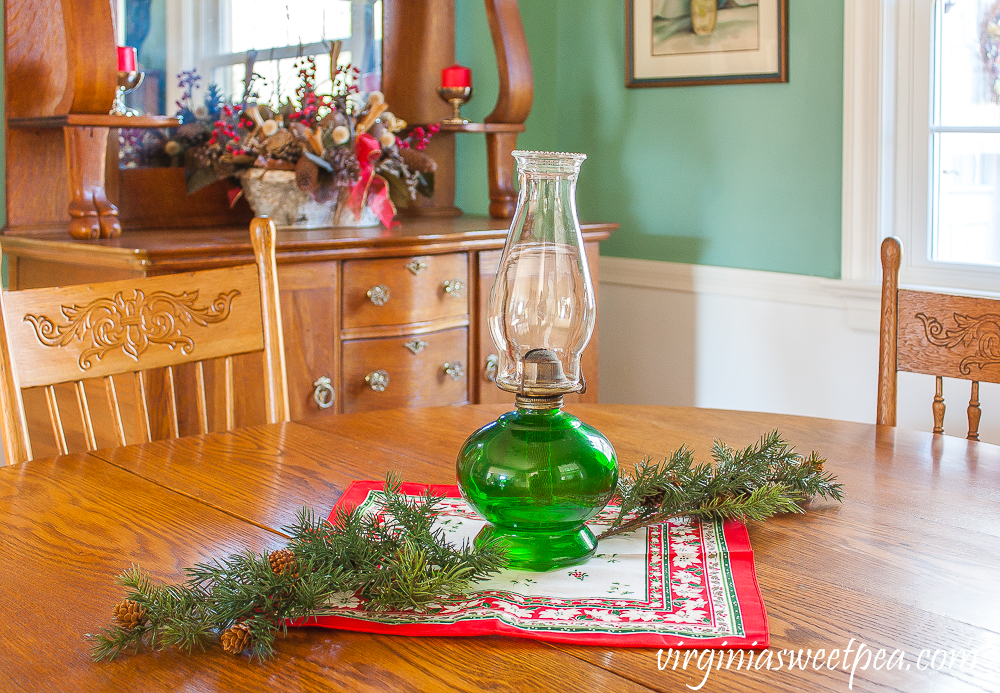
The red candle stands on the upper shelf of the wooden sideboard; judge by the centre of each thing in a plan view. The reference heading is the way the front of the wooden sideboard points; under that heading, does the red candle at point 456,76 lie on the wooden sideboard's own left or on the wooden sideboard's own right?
on the wooden sideboard's own left

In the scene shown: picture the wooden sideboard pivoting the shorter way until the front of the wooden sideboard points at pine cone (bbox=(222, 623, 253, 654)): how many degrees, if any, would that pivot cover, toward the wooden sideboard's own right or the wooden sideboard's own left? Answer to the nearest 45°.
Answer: approximately 45° to the wooden sideboard's own right

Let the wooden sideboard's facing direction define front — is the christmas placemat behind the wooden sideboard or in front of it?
in front

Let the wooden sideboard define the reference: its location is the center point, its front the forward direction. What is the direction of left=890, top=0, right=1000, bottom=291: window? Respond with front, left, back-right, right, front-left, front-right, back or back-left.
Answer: front-left

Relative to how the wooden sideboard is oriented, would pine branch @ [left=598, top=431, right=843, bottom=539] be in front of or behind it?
in front

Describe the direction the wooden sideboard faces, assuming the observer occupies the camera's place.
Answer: facing the viewer and to the right of the viewer
